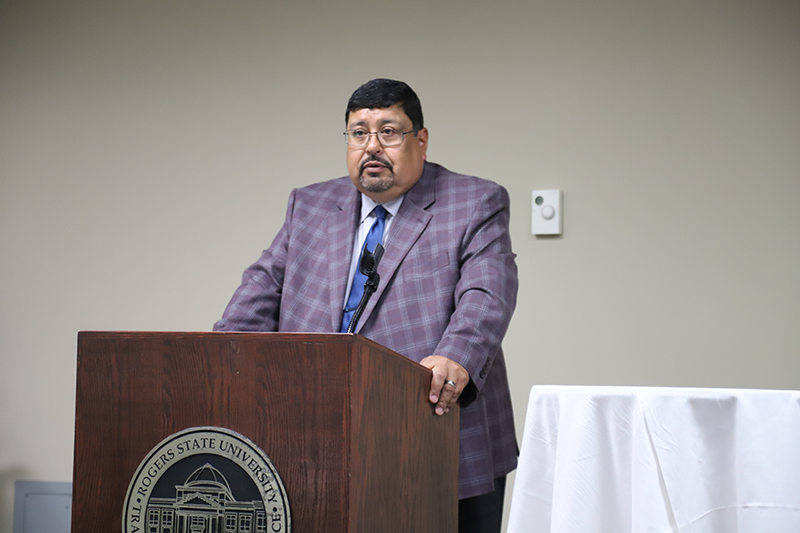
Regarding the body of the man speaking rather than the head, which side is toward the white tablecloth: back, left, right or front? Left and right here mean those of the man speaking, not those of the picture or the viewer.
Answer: left

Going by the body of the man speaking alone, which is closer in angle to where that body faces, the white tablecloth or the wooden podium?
the wooden podium

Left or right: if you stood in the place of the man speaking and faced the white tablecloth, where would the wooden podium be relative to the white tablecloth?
right

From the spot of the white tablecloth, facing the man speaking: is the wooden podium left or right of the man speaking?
left

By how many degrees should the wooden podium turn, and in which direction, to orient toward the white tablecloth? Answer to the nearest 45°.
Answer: approximately 135° to its left

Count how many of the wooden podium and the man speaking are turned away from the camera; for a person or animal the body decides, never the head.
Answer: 0
